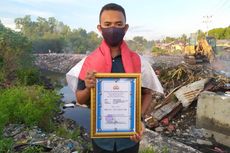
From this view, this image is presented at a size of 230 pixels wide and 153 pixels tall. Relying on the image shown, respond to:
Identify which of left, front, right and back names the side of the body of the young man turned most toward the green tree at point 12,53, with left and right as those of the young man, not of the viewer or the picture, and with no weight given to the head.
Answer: back

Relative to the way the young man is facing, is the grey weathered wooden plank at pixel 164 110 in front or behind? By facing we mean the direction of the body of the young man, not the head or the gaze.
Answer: behind

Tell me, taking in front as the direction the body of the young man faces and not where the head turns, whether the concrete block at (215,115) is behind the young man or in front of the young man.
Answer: behind

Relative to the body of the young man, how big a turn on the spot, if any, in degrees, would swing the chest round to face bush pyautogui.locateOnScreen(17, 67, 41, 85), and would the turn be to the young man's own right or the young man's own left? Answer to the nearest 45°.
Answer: approximately 180°

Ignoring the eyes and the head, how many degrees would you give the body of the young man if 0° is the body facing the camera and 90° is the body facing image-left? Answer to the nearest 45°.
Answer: approximately 0°
